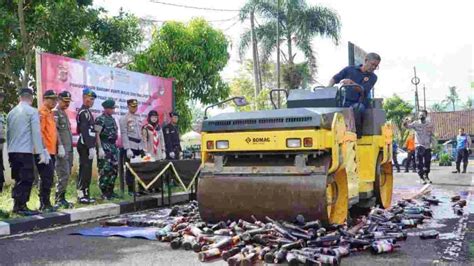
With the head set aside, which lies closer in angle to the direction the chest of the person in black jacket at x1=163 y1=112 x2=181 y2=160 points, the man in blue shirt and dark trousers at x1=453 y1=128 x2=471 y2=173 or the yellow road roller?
the yellow road roller

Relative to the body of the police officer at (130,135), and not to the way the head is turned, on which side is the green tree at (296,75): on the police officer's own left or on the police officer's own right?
on the police officer's own left

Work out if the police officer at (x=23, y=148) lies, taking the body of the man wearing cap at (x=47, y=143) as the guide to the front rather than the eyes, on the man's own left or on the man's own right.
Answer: on the man's own right

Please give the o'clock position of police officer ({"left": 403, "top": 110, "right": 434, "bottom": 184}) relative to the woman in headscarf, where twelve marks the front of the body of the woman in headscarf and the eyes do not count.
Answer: The police officer is roughly at 10 o'clock from the woman in headscarf.

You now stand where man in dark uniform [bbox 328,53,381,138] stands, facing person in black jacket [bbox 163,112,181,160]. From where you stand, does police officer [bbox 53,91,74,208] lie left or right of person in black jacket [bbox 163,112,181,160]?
left
